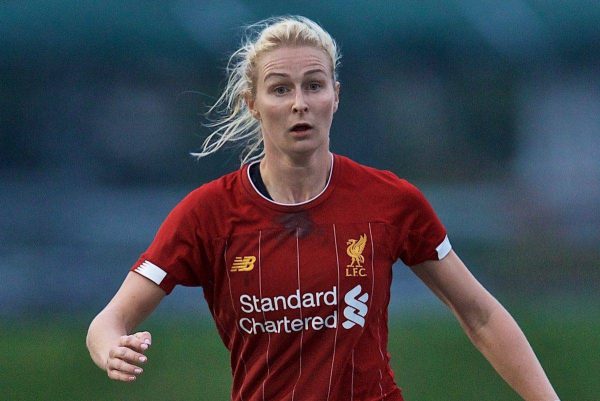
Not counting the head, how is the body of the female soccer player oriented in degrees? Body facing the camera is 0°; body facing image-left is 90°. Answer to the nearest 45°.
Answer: approximately 0°
